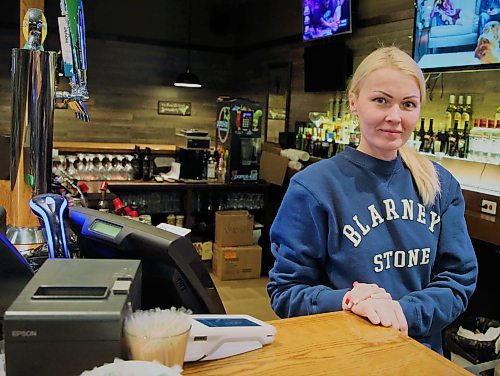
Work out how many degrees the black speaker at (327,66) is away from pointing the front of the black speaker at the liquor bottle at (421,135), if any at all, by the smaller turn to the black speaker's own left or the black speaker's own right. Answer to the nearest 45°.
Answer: approximately 90° to the black speaker's own left

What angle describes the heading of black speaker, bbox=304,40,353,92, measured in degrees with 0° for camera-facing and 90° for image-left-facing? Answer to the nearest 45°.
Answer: approximately 45°

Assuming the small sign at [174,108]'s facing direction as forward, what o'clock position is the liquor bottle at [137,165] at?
The liquor bottle is roughly at 12 o'clock from the small sign.
